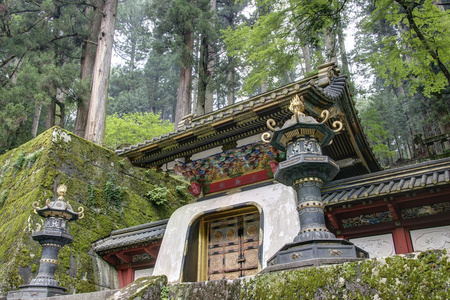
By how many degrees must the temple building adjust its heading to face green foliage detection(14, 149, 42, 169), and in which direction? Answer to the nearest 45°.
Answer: approximately 45° to its right

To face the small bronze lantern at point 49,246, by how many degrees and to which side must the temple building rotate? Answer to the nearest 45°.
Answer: approximately 45° to its right

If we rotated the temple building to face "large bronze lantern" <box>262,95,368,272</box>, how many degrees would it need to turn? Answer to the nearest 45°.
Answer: approximately 45° to its left

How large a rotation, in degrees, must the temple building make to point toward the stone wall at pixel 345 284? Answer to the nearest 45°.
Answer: approximately 45° to its left

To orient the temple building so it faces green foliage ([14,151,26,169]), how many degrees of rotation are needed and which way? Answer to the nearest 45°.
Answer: approximately 45° to its right

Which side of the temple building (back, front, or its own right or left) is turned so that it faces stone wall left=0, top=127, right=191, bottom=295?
right

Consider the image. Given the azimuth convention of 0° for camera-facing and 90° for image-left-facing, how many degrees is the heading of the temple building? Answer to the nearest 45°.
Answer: approximately 45°
